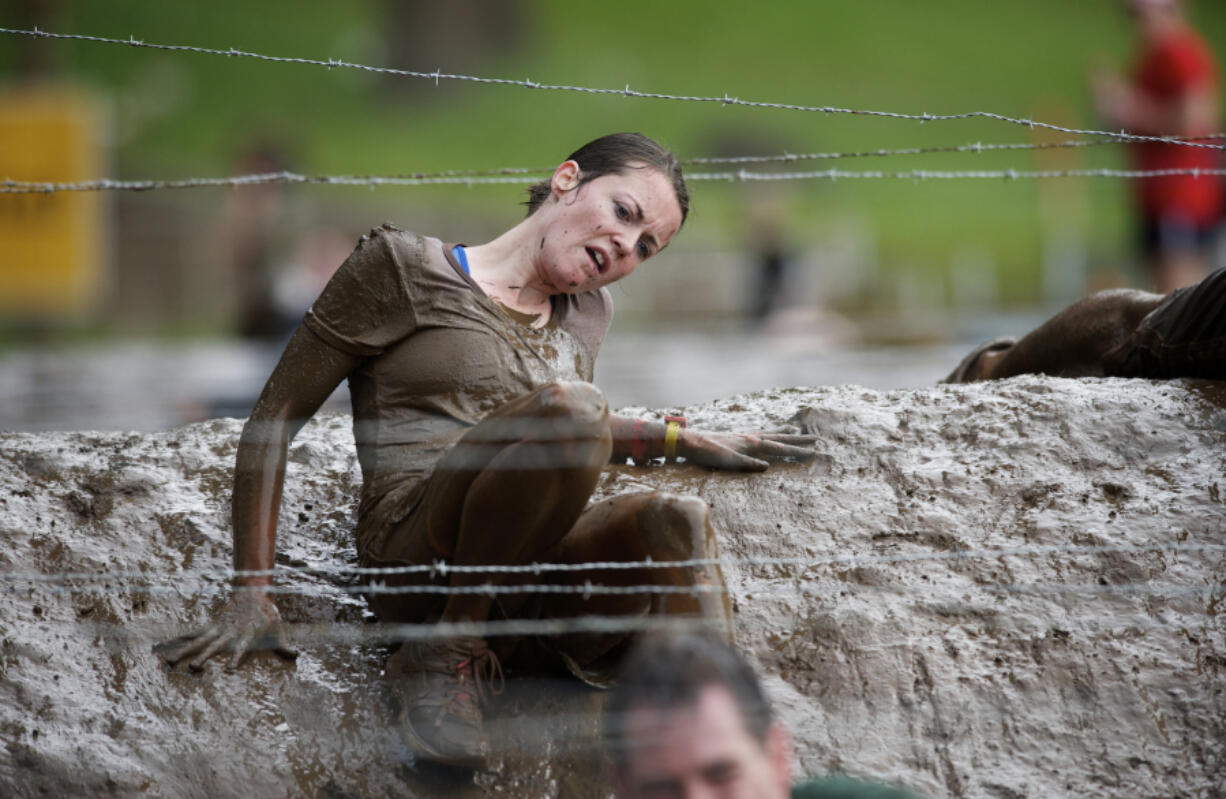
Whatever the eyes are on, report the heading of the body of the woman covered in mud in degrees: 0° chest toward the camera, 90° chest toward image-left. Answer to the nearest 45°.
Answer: approximately 315°

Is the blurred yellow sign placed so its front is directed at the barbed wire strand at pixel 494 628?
yes

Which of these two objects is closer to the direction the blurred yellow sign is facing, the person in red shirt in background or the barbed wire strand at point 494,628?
the barbed wire strand

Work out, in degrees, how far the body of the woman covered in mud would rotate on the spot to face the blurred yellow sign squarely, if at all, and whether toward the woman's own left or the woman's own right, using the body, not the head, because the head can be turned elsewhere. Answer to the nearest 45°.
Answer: approximately 180°

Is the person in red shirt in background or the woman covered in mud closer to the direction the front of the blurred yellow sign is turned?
the woman covered in mud

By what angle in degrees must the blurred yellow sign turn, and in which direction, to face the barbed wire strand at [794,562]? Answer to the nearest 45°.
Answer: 0° — it already faces it

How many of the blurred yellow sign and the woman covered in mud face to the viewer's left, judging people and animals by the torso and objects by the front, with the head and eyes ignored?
0

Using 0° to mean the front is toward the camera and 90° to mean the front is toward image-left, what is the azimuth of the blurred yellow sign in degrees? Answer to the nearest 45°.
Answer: approximately 0°

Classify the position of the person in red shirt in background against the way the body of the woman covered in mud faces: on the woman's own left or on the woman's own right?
on the woman's own left
